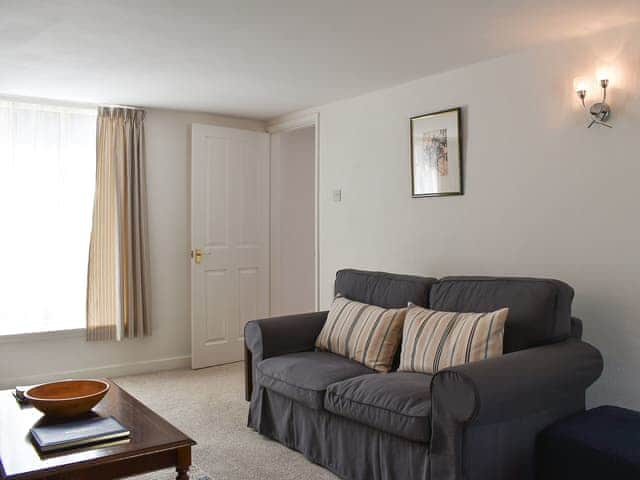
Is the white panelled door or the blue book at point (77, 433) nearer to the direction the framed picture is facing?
the blue book

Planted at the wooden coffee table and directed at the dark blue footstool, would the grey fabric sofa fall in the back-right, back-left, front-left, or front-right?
front-left

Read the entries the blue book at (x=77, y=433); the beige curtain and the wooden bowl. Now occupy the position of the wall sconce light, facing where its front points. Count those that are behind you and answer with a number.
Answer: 0

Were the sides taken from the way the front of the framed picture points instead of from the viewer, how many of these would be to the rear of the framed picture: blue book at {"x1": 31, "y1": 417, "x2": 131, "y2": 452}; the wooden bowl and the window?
0

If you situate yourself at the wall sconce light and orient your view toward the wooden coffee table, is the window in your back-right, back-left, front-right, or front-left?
front-right

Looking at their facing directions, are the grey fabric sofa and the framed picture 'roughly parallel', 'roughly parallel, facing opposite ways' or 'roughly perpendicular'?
roughly parallel

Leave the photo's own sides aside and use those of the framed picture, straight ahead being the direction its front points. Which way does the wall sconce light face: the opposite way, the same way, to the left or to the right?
the same way

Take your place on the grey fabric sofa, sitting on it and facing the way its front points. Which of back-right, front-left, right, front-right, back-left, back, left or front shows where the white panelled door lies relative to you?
right

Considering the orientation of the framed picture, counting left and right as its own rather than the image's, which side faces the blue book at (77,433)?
front

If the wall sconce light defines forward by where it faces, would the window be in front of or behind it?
in front

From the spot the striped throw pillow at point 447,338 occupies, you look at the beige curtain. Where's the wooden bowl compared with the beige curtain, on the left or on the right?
left

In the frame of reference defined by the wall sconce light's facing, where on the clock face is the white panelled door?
The white panelled door is roughly at 2 o'clock from the wall sconce light.

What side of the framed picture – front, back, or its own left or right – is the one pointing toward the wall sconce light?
left

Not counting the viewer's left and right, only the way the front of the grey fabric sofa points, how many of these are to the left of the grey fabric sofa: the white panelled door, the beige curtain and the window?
0

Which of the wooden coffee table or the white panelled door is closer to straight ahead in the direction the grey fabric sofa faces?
the wooden coffee table

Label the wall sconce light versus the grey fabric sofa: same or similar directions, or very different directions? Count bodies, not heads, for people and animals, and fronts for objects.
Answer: same or similar directions

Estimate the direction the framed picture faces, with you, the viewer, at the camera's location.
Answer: facing the viewer and to the left of the viewer

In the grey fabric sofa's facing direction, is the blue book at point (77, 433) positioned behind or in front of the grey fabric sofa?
in front

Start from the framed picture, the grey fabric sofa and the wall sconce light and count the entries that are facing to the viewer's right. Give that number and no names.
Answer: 0

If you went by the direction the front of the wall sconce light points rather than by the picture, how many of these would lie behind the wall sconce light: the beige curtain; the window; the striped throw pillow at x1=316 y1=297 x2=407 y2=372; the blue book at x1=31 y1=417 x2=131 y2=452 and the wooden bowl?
0
